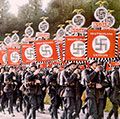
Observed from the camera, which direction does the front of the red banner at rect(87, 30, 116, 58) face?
facing the viewer

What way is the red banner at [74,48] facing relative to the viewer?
toward the camera

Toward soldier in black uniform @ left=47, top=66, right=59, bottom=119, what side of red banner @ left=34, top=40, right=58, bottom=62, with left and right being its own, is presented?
front

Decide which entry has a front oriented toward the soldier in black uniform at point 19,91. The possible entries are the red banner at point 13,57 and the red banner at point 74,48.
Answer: the red banner at point 13,57

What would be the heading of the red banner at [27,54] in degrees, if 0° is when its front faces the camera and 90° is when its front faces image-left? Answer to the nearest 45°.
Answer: approximately 0°

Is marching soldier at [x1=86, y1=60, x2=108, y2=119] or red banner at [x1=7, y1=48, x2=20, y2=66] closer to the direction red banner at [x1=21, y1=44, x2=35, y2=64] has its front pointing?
the marching soldier

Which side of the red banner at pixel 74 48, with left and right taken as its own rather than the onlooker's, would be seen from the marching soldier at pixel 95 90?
front

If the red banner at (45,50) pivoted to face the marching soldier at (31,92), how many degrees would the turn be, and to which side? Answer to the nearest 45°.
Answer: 0° — it already faces them

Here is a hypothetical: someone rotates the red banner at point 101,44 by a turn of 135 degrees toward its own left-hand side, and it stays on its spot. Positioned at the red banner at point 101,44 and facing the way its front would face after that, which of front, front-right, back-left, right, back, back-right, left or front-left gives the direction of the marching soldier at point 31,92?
back-left

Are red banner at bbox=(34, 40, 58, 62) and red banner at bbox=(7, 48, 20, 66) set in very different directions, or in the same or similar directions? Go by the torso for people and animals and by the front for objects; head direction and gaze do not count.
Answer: same or similar directions

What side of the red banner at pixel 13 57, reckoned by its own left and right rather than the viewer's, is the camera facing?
front
